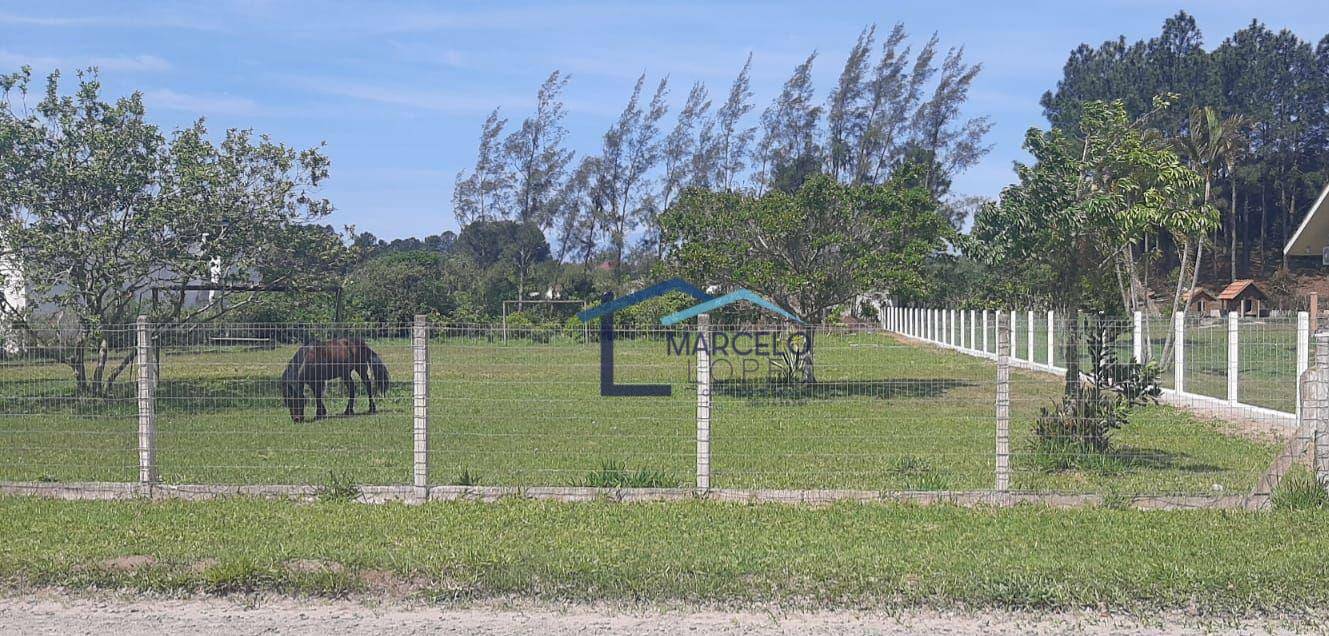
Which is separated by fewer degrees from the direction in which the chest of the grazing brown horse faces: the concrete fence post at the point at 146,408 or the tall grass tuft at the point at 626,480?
the concrete fence post

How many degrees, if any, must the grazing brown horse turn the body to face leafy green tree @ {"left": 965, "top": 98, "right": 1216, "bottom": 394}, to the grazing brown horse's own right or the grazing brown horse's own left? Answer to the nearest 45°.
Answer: approximately 180°

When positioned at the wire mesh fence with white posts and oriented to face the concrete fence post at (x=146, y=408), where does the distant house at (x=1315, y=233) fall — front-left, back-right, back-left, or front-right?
back-right

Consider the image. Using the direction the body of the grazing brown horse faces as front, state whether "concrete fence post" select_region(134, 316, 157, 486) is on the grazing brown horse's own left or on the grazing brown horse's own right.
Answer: on the grazing brown horse's own left

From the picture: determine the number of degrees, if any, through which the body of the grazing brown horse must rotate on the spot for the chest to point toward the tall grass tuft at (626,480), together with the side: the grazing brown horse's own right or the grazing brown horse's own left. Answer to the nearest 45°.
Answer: approximately 135° to the grazing brown horse's own left

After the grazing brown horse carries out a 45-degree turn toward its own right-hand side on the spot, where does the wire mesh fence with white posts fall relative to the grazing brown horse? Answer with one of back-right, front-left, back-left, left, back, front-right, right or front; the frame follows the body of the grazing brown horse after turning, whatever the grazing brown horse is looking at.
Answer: back-right

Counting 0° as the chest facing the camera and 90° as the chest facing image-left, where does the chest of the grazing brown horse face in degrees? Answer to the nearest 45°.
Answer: approximately 90°

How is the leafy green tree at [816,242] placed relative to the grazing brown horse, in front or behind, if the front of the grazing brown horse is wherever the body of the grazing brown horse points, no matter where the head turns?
behind

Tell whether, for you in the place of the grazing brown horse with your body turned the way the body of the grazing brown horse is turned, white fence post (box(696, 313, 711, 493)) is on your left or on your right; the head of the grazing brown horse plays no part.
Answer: on your left

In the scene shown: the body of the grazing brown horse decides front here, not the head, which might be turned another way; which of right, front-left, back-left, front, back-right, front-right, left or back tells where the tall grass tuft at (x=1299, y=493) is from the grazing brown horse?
back-left

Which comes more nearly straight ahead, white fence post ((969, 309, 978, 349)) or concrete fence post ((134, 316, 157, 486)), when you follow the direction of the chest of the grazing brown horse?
the concrete fence post

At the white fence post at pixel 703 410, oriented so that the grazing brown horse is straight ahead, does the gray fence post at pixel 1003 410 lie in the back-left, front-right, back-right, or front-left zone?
back-right

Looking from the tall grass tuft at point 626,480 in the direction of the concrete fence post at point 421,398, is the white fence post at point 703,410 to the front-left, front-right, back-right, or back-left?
back-left
